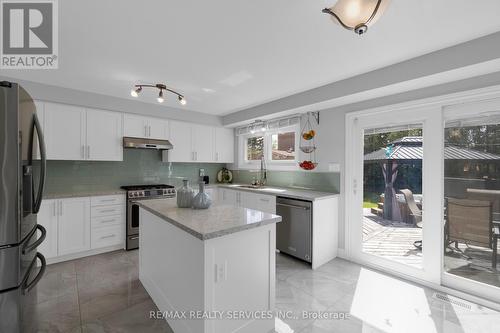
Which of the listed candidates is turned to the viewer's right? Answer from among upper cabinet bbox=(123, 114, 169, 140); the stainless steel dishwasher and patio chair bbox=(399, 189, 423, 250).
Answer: the patio chair

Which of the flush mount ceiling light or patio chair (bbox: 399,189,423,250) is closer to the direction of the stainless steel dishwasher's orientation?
the flush mount ceiling light

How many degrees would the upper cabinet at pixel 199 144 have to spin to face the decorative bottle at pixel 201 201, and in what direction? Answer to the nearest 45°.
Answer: approximately 45° to its right

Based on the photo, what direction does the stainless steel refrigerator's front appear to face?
to the viewer's right

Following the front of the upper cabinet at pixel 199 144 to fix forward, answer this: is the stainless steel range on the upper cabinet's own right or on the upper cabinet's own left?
on the upper cabinet's own right

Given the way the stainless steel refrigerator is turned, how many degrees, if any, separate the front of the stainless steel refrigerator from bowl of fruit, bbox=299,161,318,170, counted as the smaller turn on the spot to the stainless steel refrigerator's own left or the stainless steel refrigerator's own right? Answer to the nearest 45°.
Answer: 0° — it already faces it

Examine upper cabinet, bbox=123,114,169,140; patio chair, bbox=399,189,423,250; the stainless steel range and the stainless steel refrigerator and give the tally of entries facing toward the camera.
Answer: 2

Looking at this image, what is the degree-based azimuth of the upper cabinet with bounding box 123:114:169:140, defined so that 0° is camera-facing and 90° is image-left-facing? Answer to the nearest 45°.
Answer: approximately 0°

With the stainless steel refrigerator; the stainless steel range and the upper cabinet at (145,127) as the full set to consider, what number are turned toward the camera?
2

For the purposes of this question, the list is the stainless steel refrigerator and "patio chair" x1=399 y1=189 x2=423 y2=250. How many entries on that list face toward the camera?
0

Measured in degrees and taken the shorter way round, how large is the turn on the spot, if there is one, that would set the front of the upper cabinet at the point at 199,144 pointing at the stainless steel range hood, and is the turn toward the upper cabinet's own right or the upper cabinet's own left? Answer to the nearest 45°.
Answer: approximately 90° to the upper cabinet's own right

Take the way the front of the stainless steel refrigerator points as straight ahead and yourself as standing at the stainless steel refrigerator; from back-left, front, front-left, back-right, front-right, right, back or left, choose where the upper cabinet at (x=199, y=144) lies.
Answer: front-left
